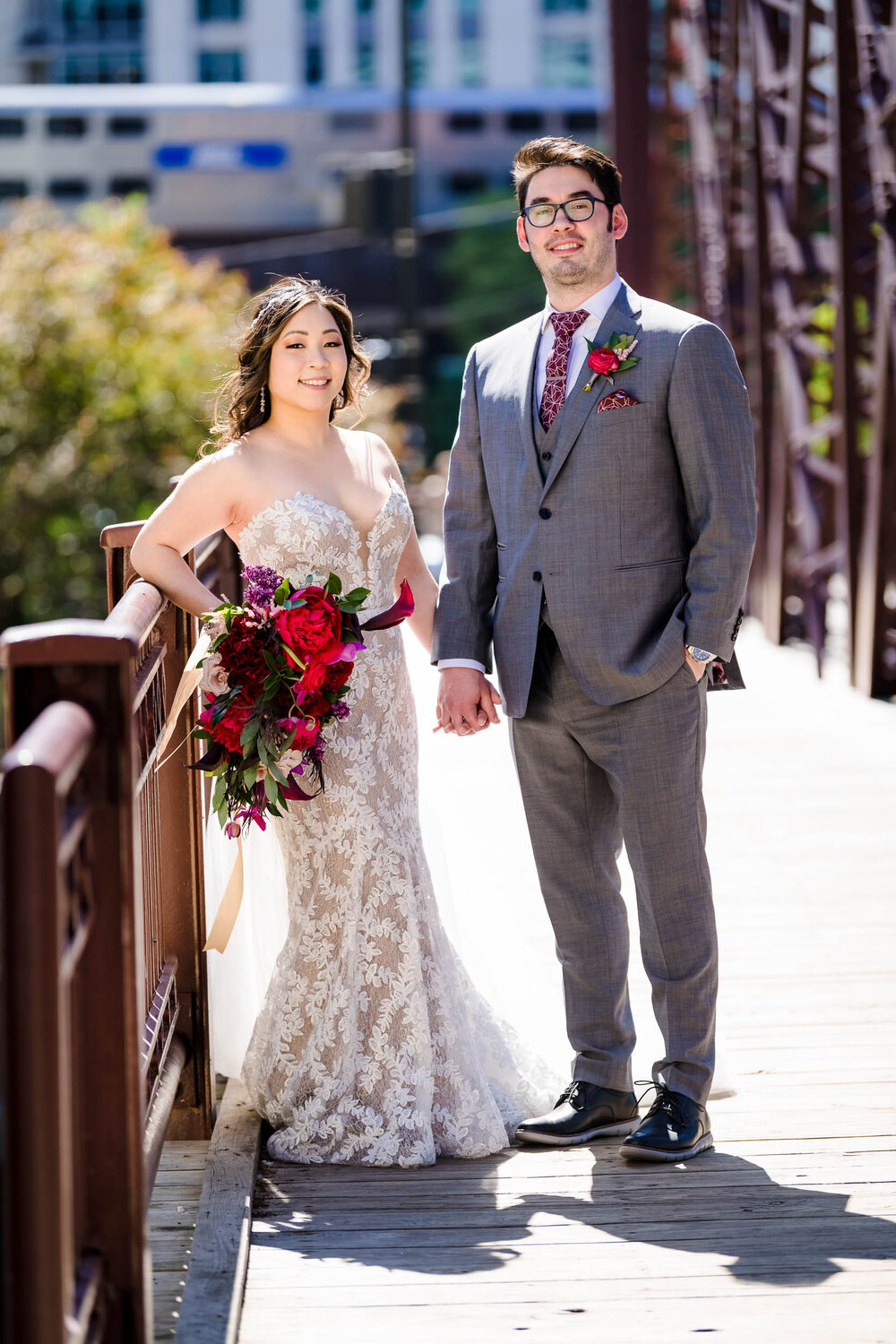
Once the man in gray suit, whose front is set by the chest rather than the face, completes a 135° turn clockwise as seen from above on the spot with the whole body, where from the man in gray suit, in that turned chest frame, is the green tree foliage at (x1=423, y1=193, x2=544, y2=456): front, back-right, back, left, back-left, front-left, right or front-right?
front

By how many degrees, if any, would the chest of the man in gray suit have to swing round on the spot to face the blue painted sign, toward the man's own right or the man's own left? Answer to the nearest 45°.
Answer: approximately 135° to the man's own right

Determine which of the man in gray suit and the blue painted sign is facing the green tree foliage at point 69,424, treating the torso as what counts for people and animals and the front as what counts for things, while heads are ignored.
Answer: the blue painted sign

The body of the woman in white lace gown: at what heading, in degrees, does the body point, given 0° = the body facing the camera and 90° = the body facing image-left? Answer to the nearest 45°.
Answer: approximately 315°

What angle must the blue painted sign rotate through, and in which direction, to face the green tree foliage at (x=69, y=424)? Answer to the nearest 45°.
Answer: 0° — it already faces it

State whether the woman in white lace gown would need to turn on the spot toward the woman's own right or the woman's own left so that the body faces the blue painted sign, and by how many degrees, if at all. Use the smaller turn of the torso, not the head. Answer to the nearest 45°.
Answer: approximately 135° to the woman's own left

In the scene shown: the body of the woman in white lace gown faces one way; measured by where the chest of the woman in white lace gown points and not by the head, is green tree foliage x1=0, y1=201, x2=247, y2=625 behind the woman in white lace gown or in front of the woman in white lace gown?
behind

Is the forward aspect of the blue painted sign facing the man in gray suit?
yes
